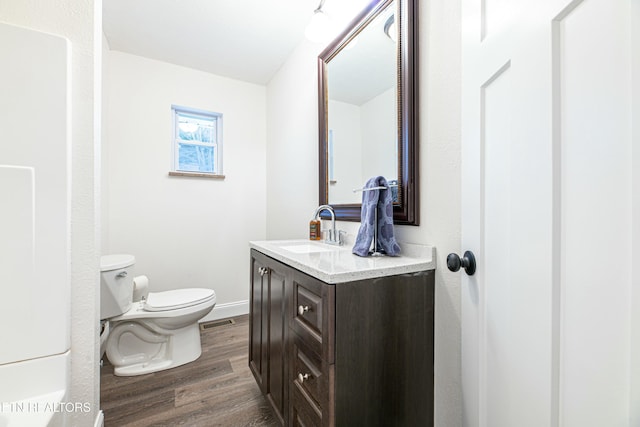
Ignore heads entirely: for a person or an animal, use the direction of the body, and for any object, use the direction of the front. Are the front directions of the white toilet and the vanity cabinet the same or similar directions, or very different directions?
very different directions

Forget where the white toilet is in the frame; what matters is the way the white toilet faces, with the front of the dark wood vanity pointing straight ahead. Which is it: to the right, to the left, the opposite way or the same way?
the opposite way

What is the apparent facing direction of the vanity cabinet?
to the viewer's left

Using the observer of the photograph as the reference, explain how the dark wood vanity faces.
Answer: facing the viewer and to the left of the viewer

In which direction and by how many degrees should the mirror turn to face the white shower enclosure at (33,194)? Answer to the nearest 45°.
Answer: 0° — it already faces it

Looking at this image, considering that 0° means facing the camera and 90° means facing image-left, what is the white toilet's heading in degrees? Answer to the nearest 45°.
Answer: approximately 270°

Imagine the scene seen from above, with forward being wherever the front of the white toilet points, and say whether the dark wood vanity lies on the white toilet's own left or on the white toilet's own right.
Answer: on the white toilet's own right
